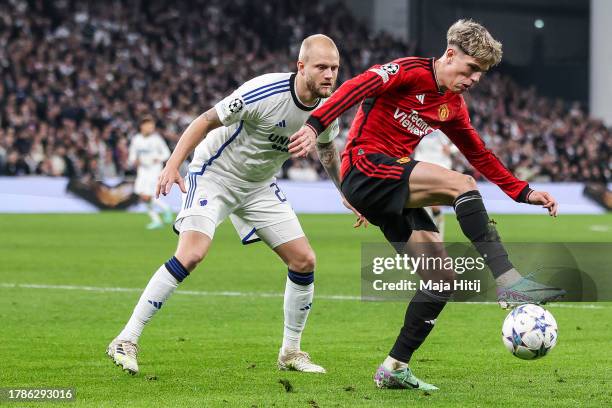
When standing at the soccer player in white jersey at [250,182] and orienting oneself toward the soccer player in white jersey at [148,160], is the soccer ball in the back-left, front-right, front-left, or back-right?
back-right

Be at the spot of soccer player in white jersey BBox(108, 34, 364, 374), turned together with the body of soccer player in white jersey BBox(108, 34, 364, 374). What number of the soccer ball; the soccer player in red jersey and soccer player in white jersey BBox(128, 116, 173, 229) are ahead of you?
2

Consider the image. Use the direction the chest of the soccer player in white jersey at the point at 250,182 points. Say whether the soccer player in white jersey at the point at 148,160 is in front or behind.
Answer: behind

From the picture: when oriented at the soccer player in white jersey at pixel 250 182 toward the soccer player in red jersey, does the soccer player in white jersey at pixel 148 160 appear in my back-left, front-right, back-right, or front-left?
back-left

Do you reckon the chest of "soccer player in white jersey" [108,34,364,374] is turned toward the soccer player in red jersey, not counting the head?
yes

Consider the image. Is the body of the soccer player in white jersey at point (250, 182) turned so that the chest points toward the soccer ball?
yes

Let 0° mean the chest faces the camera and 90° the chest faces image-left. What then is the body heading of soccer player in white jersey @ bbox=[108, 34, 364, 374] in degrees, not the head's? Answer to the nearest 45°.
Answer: approximately 315°
